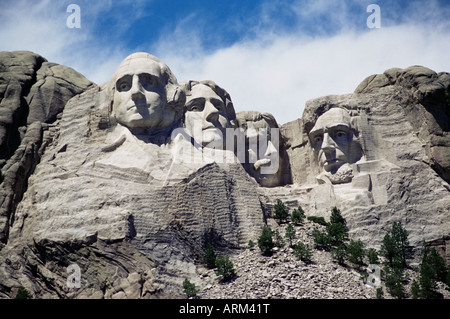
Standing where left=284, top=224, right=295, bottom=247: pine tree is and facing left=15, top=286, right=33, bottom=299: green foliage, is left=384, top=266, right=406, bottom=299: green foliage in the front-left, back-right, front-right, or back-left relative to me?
back-left

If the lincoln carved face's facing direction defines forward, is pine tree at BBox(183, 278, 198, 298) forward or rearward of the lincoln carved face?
forward

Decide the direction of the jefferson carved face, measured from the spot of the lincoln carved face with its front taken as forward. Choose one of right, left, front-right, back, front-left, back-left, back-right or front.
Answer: front-right

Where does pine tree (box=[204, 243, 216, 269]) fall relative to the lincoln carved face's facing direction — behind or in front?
in front

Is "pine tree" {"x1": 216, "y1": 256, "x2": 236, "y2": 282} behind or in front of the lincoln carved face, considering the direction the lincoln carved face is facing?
in front

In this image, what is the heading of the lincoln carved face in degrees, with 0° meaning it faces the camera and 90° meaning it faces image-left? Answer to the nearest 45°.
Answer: approximately 45°
